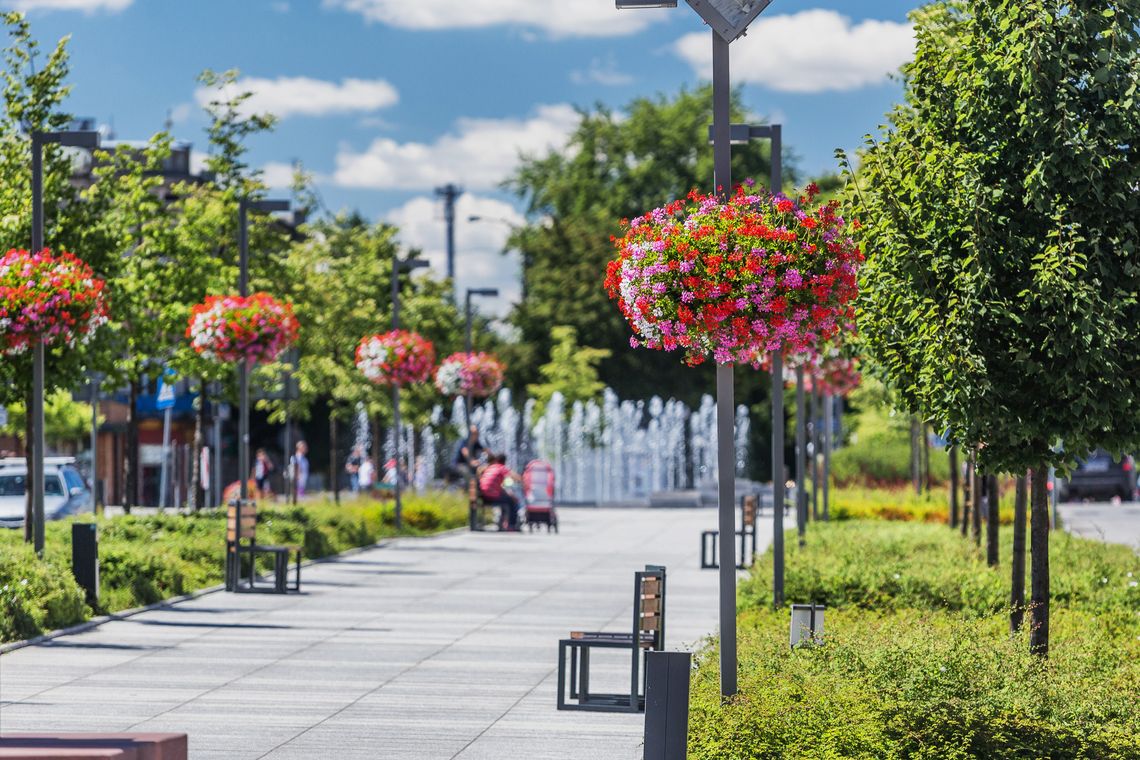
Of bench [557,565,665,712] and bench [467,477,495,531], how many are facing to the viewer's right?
1

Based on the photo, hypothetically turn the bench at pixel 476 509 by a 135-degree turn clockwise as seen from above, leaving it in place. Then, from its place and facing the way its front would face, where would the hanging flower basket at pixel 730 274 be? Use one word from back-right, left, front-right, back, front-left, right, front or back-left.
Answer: front-left

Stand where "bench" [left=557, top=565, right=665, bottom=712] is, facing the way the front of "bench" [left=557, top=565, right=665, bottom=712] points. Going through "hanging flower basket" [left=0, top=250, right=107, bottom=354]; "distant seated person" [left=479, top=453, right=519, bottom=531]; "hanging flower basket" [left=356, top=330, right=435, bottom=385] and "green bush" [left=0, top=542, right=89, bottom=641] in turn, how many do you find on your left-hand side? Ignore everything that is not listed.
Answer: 0

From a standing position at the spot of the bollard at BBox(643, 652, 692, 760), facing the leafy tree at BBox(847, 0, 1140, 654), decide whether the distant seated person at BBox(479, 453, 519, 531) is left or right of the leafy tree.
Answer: left

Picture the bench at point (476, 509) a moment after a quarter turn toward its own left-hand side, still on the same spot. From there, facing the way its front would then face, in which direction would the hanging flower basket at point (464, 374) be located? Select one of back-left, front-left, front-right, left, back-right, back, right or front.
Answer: front

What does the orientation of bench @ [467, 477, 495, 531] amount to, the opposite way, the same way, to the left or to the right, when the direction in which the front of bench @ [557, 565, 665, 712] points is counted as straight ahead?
the opposite way

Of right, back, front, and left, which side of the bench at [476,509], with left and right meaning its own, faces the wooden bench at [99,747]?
right

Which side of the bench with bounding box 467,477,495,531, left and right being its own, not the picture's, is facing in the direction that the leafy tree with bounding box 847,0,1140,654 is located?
right

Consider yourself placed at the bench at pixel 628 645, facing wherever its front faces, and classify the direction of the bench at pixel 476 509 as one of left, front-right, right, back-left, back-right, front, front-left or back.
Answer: right

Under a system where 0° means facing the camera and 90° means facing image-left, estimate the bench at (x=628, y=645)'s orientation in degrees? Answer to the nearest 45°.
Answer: approximately 90°

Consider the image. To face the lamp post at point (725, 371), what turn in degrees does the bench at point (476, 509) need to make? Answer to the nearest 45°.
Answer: approximately 90° to its right

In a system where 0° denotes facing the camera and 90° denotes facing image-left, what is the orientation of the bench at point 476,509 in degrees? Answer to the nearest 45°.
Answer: approximately 270°

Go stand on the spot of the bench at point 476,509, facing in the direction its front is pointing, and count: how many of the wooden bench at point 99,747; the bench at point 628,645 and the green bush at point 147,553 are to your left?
0
